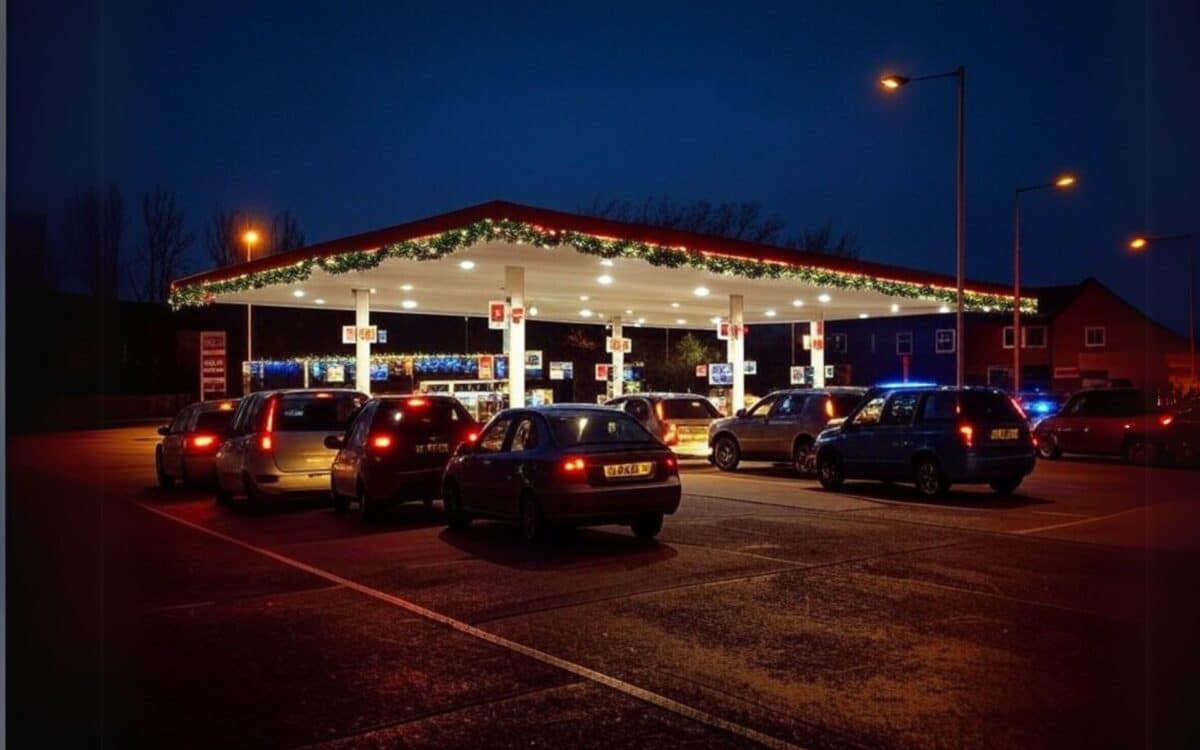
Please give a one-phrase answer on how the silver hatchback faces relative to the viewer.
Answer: facing away from the viewer and to the left of the viewer

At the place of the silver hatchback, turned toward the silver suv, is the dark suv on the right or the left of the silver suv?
right

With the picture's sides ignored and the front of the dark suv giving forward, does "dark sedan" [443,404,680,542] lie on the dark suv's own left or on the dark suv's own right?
on the dark suv's own left

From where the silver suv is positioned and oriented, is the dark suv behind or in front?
behind

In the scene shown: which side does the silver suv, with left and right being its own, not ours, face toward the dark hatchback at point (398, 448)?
left

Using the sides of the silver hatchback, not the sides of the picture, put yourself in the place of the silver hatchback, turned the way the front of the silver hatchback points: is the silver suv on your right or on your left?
on your right

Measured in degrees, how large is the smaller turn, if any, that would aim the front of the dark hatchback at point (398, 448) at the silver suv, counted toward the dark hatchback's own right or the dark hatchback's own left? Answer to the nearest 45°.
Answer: approximately 90° to the dark hatchback's own right

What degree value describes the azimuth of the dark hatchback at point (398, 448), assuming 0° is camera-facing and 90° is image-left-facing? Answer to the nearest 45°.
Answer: approximately 135°
